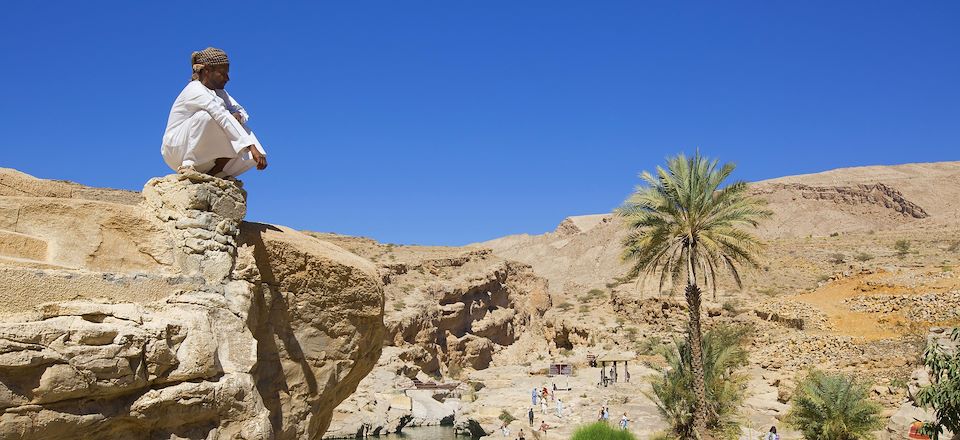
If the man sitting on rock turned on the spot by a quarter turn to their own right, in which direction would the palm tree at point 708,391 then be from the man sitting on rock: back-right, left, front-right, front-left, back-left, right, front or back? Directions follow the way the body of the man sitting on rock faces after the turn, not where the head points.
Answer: back-left

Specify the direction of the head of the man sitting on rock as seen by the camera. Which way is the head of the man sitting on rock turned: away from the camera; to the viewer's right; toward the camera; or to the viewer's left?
to the viewer's right

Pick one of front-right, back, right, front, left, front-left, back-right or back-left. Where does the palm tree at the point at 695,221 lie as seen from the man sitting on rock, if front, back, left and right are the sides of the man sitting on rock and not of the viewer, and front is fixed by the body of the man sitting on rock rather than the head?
front-left

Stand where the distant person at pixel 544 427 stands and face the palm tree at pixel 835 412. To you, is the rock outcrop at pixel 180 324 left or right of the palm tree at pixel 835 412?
right

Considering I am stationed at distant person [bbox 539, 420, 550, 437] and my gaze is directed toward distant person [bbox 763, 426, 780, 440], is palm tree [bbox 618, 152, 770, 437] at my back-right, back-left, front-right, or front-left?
front-right

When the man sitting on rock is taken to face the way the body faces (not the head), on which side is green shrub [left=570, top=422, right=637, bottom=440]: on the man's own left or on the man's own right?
on the man's own left

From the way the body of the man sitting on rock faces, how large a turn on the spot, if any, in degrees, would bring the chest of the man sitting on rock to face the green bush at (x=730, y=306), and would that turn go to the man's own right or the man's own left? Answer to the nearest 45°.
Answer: approximately 45° to the man's own left

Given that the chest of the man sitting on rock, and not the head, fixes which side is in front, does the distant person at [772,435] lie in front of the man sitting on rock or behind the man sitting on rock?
in front

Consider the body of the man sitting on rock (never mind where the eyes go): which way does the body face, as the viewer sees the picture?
to the viewer's right

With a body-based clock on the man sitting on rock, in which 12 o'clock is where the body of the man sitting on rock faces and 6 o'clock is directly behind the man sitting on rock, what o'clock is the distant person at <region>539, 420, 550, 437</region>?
The distant person is roughly at 10 o'clock from the man sitting on rock.
